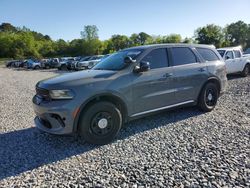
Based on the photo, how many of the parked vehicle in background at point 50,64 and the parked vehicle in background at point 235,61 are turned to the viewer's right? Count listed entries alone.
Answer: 0

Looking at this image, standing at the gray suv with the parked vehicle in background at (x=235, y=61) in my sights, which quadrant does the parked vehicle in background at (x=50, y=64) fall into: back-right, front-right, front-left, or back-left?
front-left

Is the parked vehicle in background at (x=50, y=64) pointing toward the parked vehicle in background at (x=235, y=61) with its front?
no

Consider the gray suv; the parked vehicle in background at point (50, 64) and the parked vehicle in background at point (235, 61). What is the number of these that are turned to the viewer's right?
0

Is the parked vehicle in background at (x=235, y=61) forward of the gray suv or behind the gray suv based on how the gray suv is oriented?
behind

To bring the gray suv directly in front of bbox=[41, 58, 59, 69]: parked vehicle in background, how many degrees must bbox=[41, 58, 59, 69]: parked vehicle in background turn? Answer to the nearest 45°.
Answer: approximately 45° to its left

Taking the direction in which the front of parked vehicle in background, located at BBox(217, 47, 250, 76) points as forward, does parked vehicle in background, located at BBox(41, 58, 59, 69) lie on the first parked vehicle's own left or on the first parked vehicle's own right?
on the first parked vehicle's own right

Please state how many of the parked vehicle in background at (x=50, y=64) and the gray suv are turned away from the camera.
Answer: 0

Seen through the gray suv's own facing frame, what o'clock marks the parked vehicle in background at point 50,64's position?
The parked vehicle in background is roughly at 4 o'clock from the gray suv.

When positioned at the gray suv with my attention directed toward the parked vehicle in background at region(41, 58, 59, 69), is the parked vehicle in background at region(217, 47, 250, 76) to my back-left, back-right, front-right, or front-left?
front-right

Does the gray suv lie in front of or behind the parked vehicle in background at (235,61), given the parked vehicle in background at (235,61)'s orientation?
in front

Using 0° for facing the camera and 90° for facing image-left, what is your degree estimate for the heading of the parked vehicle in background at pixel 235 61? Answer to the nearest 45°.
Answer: approximately 45°

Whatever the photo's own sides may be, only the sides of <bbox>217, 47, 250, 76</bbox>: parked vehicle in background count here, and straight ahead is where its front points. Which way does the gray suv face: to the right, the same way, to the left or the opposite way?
the same way

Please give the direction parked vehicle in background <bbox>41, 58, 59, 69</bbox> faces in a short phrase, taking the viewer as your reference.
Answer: facing the viewer and to the left of the viewer
